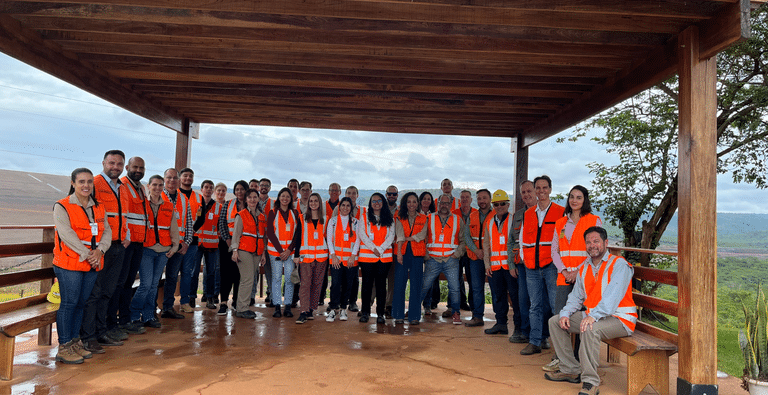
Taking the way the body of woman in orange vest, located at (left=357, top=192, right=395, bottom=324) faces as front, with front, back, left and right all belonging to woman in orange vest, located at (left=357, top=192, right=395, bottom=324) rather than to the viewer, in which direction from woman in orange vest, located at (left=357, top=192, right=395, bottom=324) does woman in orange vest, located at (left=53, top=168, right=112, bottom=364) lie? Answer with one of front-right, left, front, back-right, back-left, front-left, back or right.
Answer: front-right

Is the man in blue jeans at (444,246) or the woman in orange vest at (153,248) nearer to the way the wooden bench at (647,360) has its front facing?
the woman in orange vest

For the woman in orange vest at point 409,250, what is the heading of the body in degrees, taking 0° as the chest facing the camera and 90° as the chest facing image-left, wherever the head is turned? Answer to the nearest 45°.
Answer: approximately 0°

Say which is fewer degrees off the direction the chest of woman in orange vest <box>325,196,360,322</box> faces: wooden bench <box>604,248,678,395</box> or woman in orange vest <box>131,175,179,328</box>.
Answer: the wooden bench

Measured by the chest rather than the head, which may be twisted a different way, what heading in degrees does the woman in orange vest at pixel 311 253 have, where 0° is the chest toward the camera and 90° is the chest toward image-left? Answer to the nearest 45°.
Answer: approximately 0°

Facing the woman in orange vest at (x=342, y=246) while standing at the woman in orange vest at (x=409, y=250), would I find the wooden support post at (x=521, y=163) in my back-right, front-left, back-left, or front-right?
back-right

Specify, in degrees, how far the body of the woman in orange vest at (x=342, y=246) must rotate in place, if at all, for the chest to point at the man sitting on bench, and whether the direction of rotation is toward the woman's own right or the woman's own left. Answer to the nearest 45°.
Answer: approximately 45° to the woman's own left
